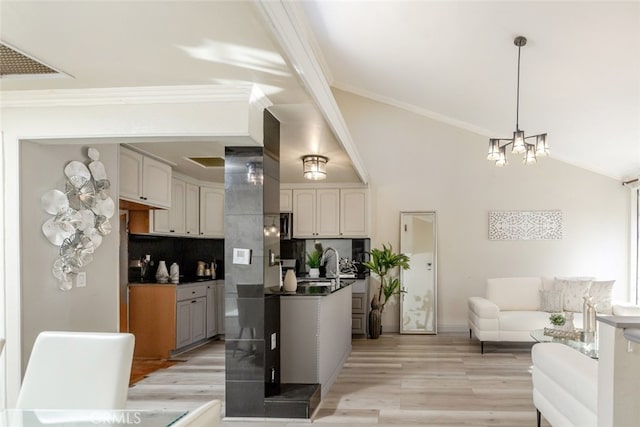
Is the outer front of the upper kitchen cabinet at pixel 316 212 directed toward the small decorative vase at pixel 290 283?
yes

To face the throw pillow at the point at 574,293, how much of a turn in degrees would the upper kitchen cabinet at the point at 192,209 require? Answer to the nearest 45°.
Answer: approximately 45° to its left

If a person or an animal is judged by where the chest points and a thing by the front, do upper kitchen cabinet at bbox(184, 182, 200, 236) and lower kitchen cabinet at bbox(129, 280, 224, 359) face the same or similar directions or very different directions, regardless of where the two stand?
same or similar directions

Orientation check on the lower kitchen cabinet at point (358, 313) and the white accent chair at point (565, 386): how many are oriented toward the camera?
1

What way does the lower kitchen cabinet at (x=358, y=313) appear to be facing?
toward the camera

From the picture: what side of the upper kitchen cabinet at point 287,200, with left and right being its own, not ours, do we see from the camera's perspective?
front

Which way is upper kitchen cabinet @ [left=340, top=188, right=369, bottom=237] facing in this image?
toward the camera

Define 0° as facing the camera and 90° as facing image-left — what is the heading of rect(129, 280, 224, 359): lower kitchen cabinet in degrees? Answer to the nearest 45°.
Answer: approximately 315°

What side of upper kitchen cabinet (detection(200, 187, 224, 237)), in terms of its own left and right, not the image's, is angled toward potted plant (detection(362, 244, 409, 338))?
left

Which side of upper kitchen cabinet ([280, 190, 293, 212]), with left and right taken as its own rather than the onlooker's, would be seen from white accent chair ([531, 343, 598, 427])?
front
